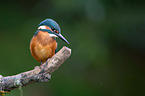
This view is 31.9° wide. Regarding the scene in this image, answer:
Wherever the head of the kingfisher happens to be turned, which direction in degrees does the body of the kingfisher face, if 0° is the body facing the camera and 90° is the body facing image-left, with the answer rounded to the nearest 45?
approximately 0°
